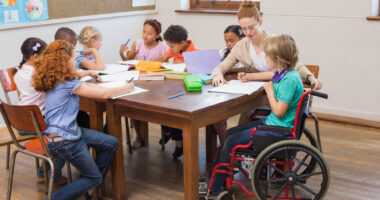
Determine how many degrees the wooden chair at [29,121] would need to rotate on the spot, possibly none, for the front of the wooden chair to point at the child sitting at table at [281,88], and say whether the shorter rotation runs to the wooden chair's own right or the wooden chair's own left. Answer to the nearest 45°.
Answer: approximately 45° to the wooden chair's own right

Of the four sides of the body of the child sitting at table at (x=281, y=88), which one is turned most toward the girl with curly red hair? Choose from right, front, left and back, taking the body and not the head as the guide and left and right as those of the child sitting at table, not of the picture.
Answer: front

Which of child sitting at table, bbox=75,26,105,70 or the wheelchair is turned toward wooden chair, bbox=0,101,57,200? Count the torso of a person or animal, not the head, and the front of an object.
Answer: the wheelchair

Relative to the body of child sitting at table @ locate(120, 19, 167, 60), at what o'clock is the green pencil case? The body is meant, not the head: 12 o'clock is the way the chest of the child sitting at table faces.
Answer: The green pencil case is roughly at 10 o'clock from the child sitting at table.

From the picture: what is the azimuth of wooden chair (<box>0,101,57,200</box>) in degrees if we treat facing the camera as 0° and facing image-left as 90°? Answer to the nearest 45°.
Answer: approximately 225°

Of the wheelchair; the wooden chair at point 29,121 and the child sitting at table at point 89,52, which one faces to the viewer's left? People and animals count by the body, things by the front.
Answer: the wheelchair

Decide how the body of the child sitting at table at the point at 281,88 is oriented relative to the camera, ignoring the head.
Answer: to the viewer's left

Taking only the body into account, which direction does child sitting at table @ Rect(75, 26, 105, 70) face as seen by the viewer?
to the viewer's right

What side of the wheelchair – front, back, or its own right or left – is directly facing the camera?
left

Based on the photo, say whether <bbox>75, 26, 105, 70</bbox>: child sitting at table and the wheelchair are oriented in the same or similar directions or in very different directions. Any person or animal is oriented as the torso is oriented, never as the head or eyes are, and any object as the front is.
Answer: very different directions

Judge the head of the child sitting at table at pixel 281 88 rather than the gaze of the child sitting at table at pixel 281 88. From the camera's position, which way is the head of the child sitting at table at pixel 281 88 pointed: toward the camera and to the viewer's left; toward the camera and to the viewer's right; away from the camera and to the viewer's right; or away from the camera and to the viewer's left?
away from the camera and to the viewer's left
